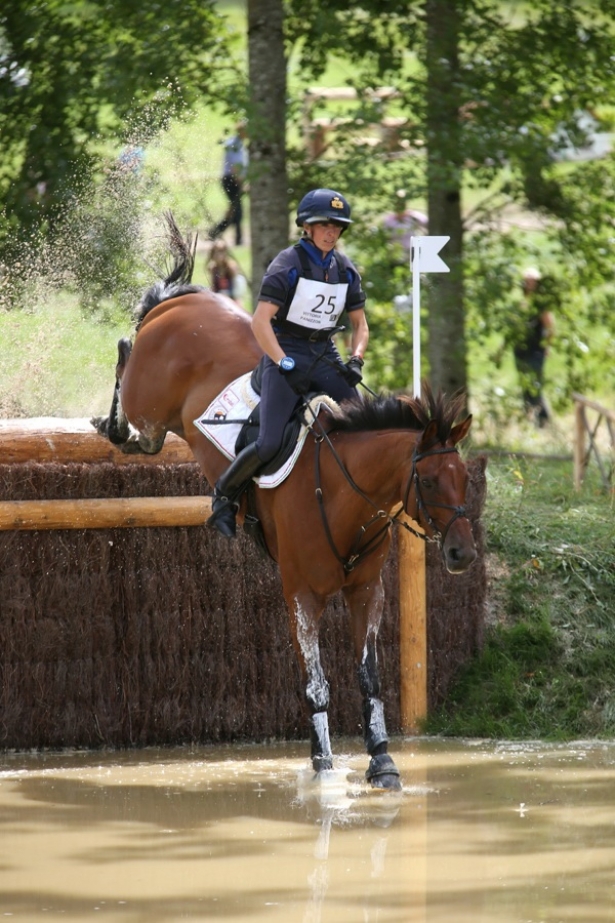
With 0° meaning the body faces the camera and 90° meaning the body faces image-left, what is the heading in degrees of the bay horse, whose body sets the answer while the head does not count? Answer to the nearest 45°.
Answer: approximately 315°

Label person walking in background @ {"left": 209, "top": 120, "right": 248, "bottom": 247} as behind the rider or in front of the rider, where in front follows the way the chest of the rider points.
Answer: behind

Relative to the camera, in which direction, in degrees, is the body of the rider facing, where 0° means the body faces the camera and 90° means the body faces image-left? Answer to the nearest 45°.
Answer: approximately 315°

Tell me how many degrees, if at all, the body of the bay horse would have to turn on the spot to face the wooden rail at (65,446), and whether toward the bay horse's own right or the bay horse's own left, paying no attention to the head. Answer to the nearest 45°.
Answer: approximately 180°

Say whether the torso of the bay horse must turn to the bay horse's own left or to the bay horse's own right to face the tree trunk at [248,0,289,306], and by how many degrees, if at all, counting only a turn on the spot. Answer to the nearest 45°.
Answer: approximately 135° to the bay horse's own left

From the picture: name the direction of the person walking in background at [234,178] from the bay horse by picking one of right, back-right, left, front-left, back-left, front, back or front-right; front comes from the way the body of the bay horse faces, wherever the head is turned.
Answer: back-left

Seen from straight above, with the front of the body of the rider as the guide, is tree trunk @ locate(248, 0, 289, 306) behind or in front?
behind

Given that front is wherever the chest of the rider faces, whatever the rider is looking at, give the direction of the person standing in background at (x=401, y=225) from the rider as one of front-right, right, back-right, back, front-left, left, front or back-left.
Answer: back-left

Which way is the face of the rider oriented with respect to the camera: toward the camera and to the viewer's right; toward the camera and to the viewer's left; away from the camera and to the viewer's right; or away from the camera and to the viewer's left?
toward the camera and to the viewer's right
